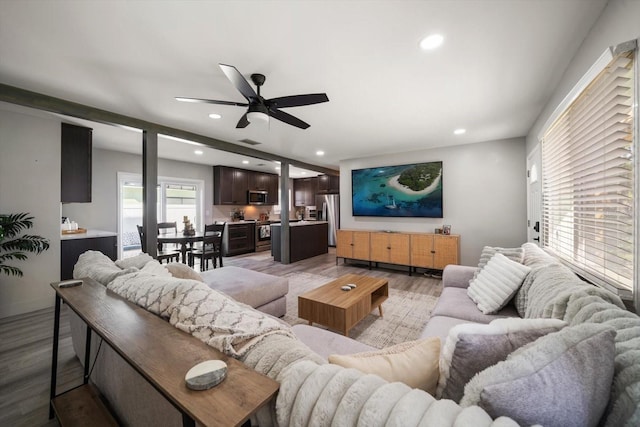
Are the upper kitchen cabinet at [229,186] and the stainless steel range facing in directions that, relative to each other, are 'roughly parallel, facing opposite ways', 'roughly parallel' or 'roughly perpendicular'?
roughly parallel

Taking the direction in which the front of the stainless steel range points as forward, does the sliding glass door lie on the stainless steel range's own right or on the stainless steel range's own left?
on the stainless steel range's own right

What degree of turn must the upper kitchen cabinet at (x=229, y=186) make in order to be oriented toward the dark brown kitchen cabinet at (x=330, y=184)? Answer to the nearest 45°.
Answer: approximately 45° to its left

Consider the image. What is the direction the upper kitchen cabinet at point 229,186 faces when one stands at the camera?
facing the viewer and to the right of the viewer

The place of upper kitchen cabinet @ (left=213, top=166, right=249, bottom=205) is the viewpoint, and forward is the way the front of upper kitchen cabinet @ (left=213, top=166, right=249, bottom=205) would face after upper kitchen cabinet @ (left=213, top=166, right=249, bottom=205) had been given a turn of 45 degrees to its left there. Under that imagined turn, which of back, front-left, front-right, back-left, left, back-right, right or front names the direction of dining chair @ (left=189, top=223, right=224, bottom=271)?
right

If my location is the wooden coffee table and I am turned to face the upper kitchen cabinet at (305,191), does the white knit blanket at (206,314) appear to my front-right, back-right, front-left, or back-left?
back-left

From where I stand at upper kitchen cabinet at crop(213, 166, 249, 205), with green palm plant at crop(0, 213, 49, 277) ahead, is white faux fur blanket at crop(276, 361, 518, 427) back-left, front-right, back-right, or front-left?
front-left

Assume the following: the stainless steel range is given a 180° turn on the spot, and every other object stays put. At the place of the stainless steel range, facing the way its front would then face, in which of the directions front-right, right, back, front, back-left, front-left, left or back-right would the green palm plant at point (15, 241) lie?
left

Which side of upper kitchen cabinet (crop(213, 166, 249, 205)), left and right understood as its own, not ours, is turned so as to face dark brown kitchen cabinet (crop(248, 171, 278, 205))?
left

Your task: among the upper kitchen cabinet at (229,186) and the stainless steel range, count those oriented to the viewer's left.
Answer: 0

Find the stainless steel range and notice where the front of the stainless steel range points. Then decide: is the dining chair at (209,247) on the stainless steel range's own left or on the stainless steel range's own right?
on the stainless steel range's own right

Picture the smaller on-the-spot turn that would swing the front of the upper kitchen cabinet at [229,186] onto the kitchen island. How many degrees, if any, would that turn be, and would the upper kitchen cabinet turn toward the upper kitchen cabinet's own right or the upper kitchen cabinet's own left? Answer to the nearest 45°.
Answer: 0° — it already faces it

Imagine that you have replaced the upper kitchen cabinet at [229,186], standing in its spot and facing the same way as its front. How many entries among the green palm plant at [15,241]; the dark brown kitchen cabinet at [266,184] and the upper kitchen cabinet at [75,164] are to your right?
2

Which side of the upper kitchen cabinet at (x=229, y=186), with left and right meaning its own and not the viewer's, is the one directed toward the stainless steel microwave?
left

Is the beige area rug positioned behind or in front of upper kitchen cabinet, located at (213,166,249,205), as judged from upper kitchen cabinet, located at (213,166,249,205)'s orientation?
in front
